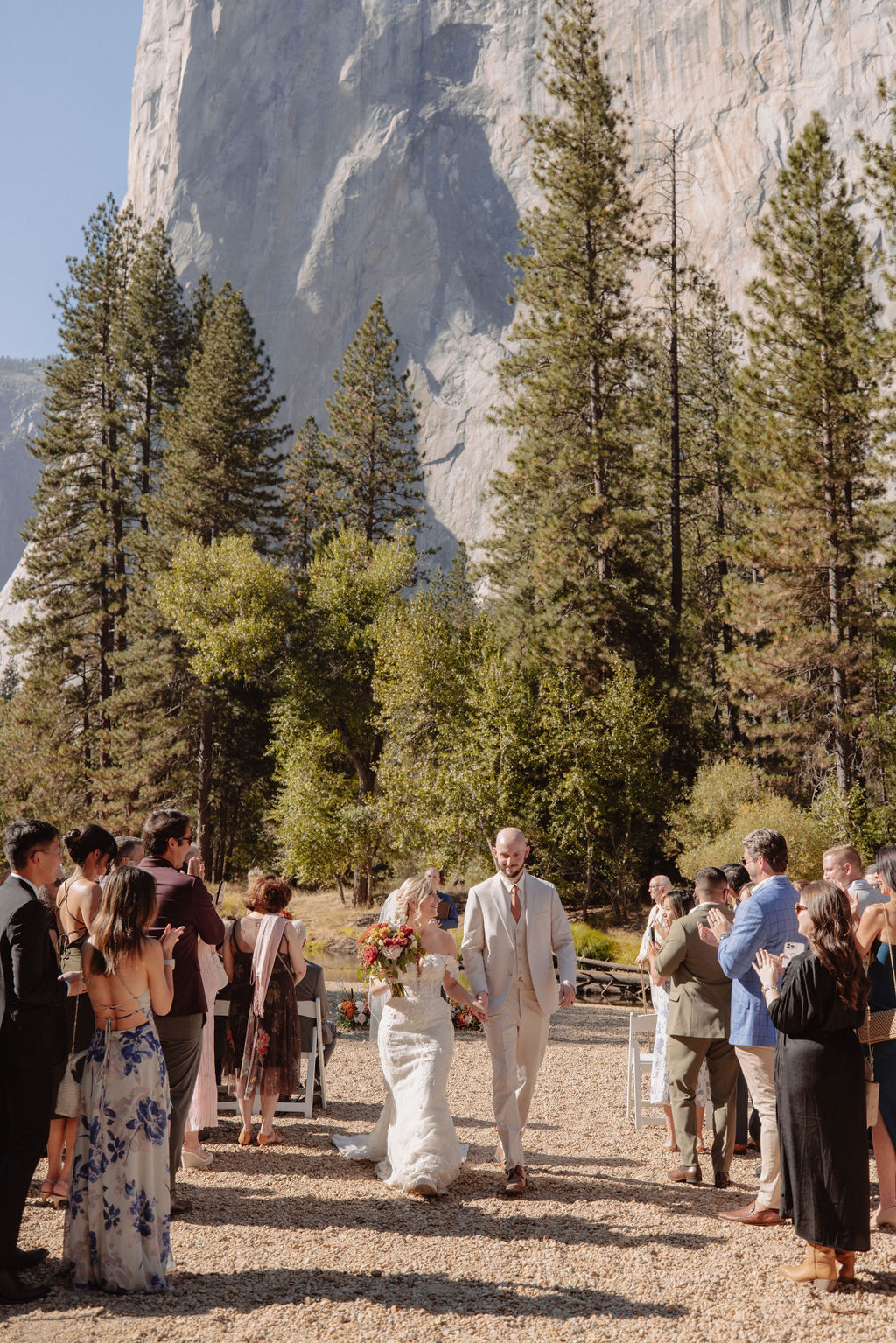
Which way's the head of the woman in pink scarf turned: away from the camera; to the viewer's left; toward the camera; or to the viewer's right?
away from the camera

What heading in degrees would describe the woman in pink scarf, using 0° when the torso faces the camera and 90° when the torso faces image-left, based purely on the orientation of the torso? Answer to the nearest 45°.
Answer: approximately 180°

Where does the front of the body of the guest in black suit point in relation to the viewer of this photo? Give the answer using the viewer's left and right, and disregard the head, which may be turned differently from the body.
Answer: facing to the right of the viewer

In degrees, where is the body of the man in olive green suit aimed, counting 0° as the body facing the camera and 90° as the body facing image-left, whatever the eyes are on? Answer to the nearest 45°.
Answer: approximately 135°

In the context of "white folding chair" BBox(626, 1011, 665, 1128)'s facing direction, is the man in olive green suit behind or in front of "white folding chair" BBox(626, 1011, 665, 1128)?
behind

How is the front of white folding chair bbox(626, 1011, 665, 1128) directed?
away from the camera

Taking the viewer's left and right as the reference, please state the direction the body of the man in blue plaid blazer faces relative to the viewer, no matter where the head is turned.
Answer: facing to the left of the viewer

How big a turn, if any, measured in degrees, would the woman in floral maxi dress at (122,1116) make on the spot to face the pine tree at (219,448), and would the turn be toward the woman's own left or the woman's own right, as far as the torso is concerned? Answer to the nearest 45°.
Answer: approximately 45° to the woman's own left

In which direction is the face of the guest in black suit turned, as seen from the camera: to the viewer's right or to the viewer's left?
to the viewer's right
